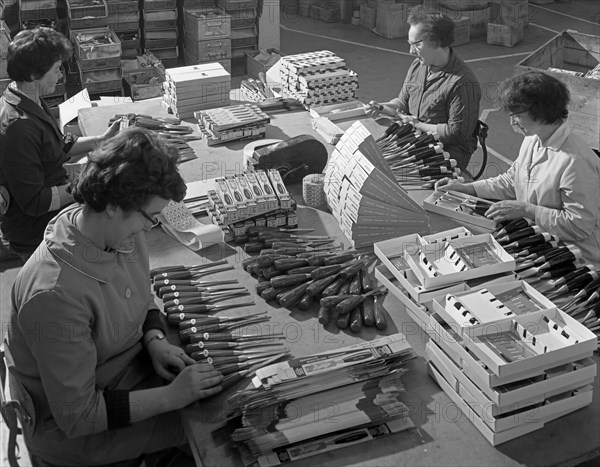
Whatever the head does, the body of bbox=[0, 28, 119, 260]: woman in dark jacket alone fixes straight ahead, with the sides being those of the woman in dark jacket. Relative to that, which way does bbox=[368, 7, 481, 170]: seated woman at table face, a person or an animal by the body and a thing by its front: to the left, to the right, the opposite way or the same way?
the opposite way

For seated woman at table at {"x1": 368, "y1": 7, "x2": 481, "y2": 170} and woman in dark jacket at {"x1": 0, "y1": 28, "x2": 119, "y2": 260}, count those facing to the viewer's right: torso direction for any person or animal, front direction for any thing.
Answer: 1

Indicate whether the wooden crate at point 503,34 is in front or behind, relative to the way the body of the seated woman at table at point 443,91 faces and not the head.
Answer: behind

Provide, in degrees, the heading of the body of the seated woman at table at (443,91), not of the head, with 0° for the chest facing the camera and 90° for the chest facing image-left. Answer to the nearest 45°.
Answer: approximately 45°

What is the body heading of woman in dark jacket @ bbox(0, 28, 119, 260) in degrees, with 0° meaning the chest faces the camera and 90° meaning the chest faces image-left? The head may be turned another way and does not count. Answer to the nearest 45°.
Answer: approximately 270°

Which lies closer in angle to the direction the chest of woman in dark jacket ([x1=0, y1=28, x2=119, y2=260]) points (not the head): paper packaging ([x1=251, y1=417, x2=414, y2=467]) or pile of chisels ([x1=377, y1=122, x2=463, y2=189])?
the pile of chisels

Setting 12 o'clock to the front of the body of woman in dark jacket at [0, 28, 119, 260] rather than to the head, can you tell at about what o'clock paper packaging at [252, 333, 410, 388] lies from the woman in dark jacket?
The paper packaging is roughly at 2 o'clock from the woman in dark jacket.

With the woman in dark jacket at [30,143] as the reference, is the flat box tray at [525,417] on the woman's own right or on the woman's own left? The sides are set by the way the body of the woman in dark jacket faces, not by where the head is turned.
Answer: on the woman's own right

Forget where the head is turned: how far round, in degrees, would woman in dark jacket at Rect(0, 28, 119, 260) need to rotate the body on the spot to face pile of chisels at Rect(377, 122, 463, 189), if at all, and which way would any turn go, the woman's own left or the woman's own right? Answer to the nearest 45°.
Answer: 0° — they already face it

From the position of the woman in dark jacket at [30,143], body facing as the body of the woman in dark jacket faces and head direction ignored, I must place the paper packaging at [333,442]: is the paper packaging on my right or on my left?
on my right
